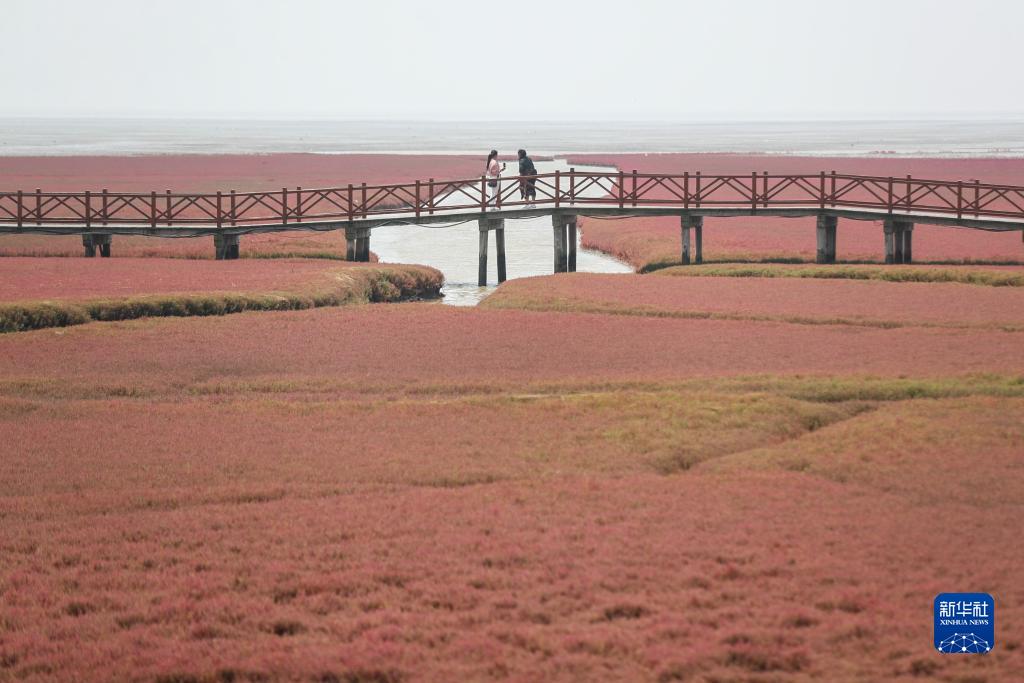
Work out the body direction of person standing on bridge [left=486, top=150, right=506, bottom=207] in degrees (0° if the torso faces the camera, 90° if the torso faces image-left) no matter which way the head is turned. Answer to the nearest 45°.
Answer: approximately 270°
